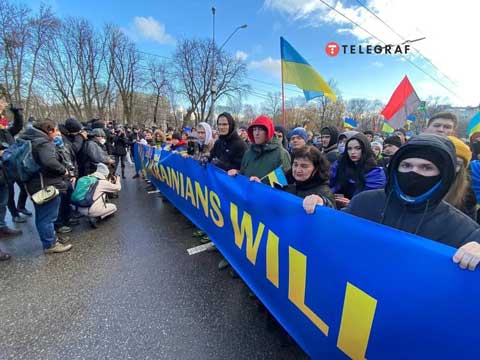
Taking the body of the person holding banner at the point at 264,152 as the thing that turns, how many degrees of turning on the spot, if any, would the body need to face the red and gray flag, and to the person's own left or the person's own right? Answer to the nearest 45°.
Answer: approximately 180°

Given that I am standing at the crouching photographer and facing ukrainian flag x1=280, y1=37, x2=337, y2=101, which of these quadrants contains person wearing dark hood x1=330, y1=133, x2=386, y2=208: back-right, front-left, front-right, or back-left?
front-right

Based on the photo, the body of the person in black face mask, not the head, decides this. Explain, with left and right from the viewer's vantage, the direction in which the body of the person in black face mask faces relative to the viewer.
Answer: facing the viewer

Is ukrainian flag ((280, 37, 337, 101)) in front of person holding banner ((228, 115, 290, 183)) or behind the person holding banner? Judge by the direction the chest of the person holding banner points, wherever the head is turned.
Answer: behind

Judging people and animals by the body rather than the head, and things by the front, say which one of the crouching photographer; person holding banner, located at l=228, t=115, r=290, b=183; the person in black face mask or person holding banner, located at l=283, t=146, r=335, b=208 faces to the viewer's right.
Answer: the crouching photographer

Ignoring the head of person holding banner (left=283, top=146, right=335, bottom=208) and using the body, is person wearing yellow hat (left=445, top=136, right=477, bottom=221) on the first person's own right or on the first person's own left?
on the first person's own left

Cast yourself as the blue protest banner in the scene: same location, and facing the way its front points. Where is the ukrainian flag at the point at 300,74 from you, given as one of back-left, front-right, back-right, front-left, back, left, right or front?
back-right

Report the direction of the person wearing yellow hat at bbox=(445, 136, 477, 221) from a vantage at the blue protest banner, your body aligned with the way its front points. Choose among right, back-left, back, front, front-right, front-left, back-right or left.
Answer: back

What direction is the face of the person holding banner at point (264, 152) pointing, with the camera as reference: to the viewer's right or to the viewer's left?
to the viewer's left

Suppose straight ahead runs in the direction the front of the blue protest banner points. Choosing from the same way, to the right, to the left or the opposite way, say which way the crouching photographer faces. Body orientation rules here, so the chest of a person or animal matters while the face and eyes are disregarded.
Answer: the opposite way

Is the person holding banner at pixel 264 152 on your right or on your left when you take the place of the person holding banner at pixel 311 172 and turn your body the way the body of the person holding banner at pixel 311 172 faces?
on your right

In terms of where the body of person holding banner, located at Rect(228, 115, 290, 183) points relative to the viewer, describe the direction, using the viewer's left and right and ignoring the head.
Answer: facing the viewer and to the left of the viewer

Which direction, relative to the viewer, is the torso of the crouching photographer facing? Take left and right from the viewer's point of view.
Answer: facing to the right of the viewer

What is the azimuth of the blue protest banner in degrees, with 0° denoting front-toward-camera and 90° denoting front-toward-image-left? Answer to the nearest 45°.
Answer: approximately 45°

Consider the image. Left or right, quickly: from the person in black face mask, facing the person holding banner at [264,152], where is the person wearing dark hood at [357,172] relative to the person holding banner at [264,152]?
right
